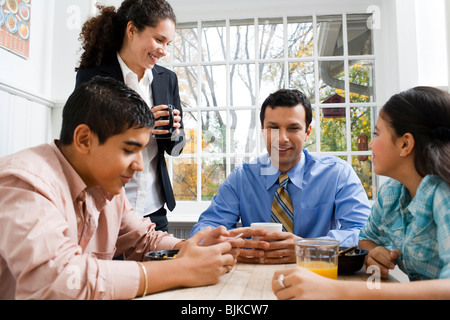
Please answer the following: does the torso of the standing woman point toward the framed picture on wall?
no

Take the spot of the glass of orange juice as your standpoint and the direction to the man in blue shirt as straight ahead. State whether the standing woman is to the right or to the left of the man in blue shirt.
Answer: left

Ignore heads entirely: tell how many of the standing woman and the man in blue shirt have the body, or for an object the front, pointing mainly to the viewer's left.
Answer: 0

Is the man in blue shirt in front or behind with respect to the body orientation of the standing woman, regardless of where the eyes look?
in front

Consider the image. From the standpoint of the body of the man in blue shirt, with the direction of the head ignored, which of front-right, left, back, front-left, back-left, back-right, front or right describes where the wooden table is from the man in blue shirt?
front

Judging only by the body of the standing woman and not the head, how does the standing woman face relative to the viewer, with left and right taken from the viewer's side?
facing the viewer and to the right of the viewer

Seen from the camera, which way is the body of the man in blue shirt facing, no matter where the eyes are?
toward the camera

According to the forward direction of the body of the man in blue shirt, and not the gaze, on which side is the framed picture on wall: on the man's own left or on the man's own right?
on the man's own right

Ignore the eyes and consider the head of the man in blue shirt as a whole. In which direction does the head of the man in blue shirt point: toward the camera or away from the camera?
toward the camera

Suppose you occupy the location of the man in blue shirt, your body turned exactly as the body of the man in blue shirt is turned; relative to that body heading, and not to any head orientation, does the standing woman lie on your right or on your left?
on your right

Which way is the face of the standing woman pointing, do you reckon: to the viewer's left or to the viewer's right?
to the viewer's right

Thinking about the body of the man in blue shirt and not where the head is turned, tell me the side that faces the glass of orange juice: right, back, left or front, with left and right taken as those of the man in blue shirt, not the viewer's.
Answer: front
